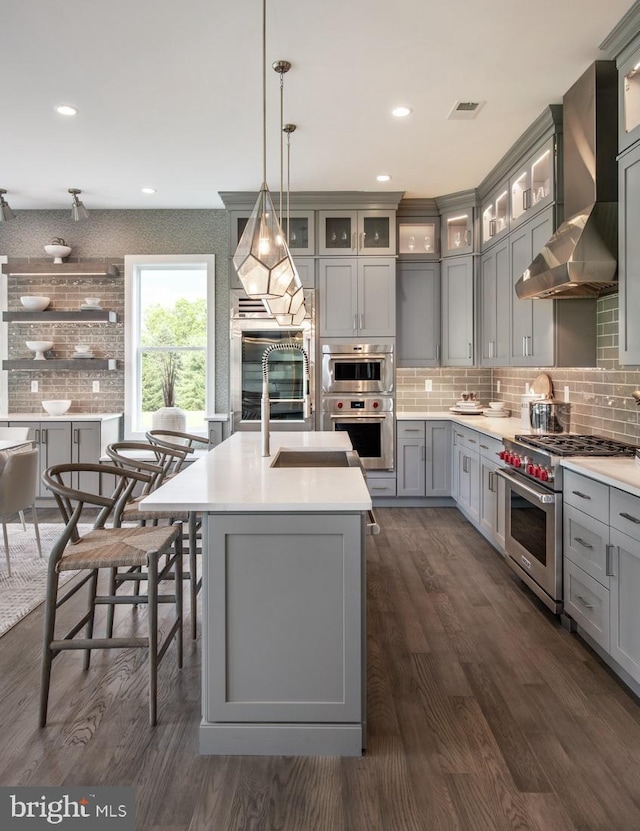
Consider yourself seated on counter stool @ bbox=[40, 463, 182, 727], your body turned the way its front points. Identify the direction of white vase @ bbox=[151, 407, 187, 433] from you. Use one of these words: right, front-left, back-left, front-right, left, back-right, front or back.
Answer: left

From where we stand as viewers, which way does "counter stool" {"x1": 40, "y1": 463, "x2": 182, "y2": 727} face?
facing to the right of the viewer

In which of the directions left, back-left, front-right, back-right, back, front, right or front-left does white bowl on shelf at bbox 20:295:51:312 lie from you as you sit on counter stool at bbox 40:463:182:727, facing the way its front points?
left

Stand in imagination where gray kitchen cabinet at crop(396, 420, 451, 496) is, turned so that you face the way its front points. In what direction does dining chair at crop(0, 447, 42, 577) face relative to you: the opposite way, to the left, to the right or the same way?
to the right

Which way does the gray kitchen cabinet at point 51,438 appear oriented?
toward the camera

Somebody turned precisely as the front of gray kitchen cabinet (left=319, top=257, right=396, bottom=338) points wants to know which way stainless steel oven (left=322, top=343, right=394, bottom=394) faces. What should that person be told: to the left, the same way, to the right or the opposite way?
the same way

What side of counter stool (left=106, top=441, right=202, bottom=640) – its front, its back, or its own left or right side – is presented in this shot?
right

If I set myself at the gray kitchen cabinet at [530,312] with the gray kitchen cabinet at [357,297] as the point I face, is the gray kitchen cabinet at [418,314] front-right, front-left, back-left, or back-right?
front-right

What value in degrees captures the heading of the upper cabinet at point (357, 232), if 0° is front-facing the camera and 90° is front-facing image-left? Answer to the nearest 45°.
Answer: approximately 0°

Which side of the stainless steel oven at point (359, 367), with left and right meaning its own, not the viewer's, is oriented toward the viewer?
front

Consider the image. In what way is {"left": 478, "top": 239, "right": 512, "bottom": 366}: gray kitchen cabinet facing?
to the viewer's left

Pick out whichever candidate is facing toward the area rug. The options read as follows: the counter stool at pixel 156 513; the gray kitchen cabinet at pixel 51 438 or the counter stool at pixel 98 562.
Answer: the gray kitchen cabinet

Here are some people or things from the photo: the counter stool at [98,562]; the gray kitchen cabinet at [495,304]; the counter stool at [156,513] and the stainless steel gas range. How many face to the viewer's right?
2

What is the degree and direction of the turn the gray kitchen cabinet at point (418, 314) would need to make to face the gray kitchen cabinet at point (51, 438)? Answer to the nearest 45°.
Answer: approximately 90° to its right

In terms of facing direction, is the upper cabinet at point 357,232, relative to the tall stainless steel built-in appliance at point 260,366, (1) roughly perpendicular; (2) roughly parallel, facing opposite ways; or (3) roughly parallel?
roughly parallel

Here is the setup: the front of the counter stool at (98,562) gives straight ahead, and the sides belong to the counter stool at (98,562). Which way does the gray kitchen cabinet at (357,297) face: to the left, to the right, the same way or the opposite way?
to the right

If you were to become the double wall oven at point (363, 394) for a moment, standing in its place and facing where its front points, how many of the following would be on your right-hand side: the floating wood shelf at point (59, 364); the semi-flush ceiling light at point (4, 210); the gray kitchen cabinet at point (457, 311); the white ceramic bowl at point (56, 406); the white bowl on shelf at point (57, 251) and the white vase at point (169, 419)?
5

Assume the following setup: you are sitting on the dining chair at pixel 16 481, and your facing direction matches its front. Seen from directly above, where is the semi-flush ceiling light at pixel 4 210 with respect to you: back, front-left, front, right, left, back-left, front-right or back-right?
front-right

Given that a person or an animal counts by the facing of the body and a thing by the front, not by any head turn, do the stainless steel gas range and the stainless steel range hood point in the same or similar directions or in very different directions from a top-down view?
same or similar directions

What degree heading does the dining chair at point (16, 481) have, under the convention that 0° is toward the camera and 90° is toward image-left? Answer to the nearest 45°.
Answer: approximately 135°
